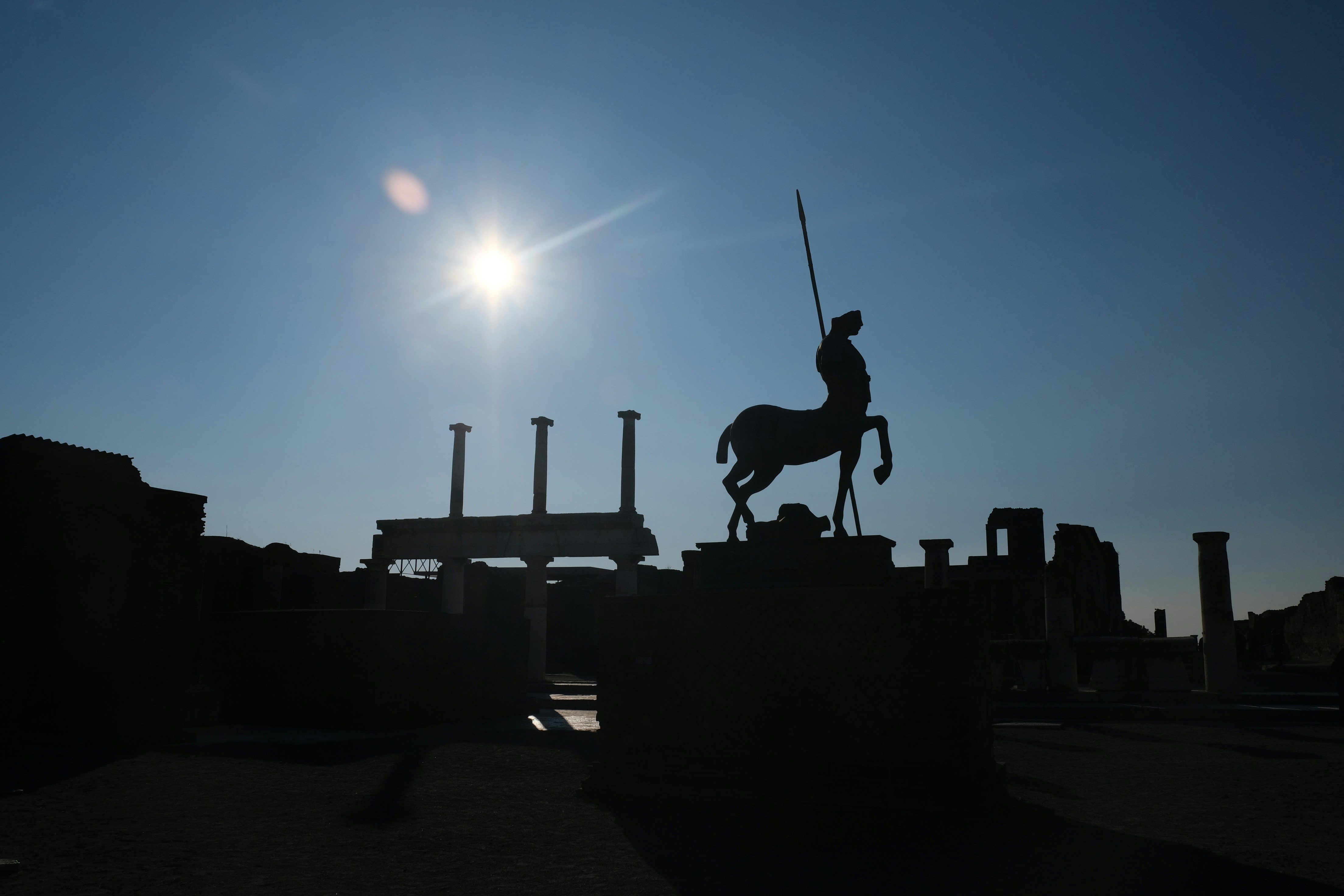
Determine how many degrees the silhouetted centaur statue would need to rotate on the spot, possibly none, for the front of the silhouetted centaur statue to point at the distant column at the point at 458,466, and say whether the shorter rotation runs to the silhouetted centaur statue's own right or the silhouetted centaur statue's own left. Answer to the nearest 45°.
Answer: approximately 135° to the silhouetted centaur statue's own left

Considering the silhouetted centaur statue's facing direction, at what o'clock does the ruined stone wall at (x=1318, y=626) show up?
The ruined stone wall is roughly at 10 o'clock from the silhouetted centaur statue.

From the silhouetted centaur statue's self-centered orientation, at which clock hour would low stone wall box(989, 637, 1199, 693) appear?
The low stone wall is roughly at 10 o'clock from the silhouetted centaur statue.

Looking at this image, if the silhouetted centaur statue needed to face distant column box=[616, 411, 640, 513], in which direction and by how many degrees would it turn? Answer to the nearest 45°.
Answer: approximately 90° to its left

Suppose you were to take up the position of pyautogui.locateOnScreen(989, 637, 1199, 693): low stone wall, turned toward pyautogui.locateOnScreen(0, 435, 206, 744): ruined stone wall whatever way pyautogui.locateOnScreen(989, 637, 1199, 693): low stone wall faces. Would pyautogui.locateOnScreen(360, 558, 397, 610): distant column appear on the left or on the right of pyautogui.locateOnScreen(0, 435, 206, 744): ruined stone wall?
right

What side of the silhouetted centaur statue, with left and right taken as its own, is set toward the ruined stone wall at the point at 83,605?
back

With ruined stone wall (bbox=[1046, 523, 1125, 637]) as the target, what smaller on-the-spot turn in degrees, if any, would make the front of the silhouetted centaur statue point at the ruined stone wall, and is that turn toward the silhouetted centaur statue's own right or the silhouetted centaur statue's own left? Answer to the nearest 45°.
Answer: approximately 90° to the silhouetted centaur statue's own left

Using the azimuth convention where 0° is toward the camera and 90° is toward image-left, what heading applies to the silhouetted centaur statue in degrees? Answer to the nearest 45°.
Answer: approximately 270°
